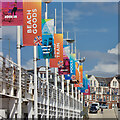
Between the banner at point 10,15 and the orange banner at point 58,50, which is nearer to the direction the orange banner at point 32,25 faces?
the banner

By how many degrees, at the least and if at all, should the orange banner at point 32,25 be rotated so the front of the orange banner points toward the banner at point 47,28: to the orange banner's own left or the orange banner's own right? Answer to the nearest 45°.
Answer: approximately 180°

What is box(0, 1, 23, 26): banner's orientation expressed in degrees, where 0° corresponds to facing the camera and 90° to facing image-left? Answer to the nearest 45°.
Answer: approximately 0°

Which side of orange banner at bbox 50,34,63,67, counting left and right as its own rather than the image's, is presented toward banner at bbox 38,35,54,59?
front

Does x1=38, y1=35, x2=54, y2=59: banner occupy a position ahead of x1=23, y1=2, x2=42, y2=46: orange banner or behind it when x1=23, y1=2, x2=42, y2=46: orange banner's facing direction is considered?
behind

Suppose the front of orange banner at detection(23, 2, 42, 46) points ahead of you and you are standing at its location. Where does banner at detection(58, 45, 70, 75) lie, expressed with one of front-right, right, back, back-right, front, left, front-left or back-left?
back

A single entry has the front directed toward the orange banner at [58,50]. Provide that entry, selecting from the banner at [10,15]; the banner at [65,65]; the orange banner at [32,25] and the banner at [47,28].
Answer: the banner at [65,65]

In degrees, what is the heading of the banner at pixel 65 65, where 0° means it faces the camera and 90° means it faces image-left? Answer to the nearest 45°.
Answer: approximately 0°

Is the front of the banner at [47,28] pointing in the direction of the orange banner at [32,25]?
yes
